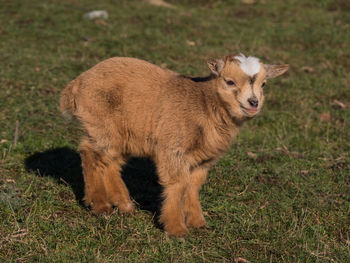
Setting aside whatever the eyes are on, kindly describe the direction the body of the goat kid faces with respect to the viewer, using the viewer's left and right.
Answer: facing the viewer and to the right of the viewer
